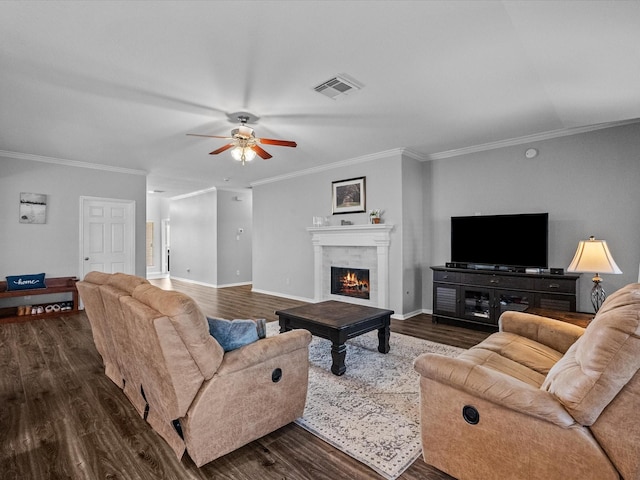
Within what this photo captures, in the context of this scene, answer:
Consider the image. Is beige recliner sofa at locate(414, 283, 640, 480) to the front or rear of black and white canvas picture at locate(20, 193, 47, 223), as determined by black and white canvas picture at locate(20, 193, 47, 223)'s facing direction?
to the front

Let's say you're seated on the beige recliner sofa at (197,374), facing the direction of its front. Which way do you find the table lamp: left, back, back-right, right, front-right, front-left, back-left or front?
front-right

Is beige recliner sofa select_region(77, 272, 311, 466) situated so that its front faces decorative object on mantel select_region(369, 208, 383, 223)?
yes

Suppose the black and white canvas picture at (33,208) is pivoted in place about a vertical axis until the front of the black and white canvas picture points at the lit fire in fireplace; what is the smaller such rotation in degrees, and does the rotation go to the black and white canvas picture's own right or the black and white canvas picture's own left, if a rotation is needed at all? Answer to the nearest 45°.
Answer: approximately 45° to the black and white canvas picture's own left

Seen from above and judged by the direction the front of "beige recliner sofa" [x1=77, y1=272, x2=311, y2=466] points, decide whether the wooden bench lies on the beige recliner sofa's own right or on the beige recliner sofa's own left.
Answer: on the beige recliner sofa's own left

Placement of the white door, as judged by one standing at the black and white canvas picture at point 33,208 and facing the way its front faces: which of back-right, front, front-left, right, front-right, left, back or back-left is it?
left

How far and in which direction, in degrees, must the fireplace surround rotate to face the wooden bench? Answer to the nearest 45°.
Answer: approximately 45° to its right
